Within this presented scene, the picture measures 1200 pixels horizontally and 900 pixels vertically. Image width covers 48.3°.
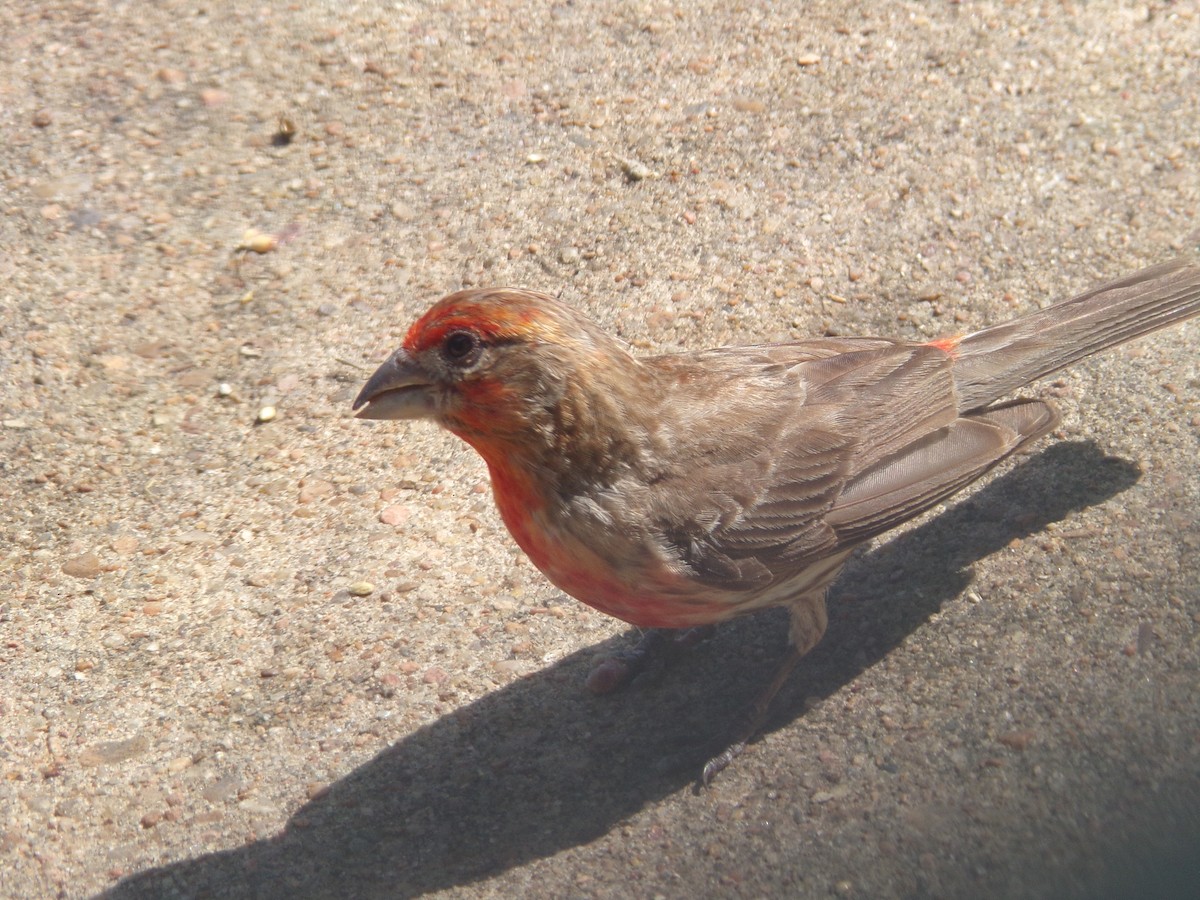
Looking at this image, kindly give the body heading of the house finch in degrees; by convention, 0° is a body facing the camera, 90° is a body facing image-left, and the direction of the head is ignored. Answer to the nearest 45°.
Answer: approximately 90°

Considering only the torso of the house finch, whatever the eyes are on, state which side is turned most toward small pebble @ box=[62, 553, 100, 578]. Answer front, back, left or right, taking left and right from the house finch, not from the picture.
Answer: front
